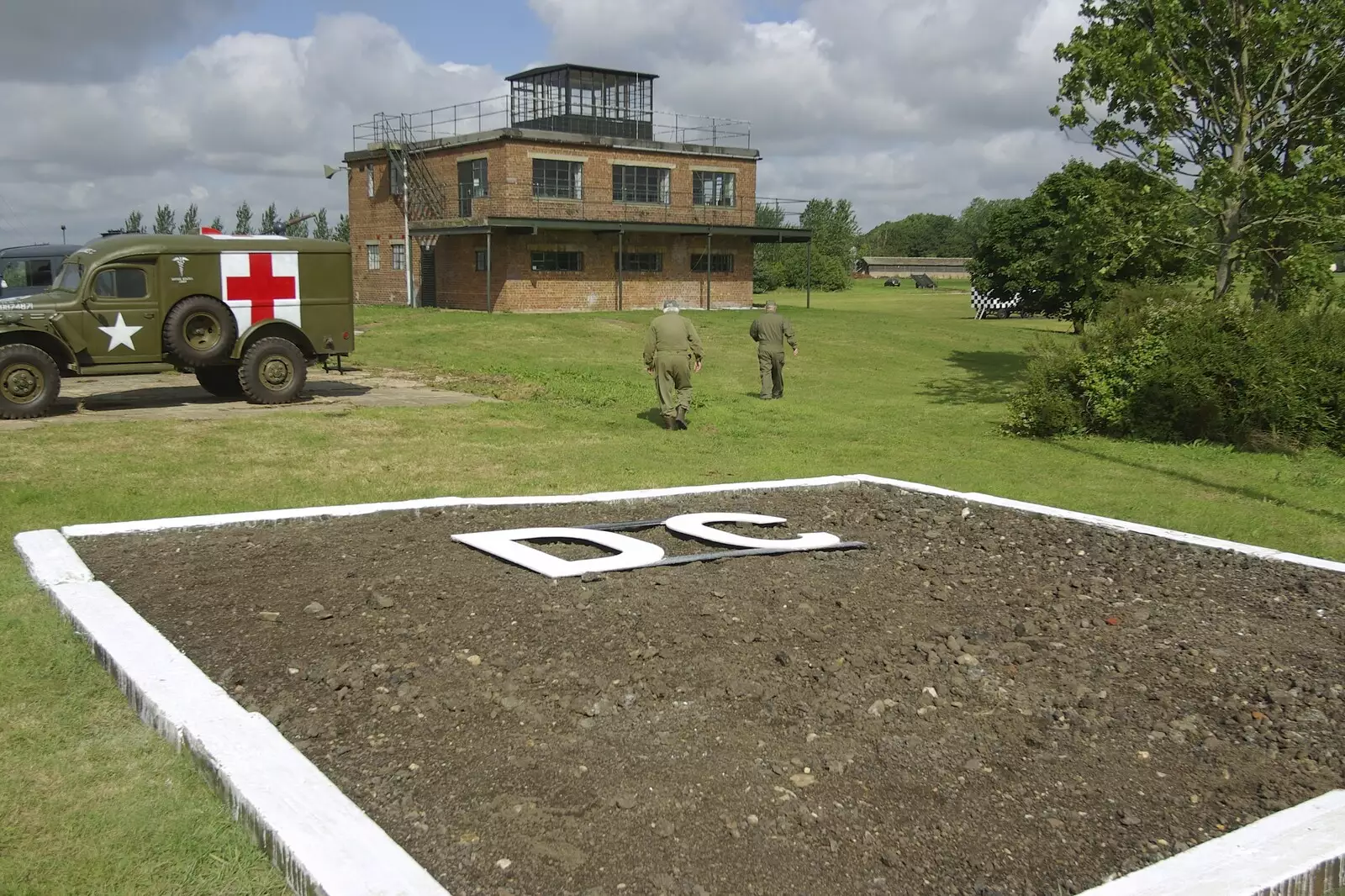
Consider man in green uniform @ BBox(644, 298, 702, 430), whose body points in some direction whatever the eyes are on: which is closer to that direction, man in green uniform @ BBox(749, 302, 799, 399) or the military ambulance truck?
the man in green uniform

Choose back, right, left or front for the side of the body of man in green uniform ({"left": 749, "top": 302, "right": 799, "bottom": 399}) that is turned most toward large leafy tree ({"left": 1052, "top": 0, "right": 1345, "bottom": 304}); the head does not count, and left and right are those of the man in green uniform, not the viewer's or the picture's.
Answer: right

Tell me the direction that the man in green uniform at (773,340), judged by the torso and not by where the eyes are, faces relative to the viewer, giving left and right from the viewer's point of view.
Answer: facing away from the viewer

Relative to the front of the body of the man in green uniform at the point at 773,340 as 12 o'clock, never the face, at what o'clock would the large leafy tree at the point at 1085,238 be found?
The large leafy tree is roughly at 2 o'clock from the man in green uniform.

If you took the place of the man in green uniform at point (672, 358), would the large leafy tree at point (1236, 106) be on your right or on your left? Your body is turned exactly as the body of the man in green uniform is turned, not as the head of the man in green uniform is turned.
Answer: on your right

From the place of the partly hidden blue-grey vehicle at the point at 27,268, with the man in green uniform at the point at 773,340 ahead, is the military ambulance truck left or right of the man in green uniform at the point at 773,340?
right

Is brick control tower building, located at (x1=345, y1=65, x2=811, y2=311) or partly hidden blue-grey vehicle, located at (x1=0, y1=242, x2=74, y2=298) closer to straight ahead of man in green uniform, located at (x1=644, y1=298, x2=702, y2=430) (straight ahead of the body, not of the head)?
the brick control tower building

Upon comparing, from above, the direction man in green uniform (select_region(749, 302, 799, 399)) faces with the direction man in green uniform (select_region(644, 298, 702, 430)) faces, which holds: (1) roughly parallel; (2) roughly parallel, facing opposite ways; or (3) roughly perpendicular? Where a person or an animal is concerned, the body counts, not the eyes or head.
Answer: roughly parallel

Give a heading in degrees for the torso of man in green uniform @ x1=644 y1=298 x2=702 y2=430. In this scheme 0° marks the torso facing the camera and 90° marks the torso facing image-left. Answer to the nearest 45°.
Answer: approximately 180°

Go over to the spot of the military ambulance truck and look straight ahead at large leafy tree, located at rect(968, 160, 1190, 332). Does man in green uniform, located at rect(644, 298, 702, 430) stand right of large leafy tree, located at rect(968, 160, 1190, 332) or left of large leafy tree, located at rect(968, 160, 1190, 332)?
right

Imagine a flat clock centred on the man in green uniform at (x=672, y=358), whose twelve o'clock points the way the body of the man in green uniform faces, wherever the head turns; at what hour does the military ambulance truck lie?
The military ambulance truck is roughly at 9 o'clock from the man in green uniform.

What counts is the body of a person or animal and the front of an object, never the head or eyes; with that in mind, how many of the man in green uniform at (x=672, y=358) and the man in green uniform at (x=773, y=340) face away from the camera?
2

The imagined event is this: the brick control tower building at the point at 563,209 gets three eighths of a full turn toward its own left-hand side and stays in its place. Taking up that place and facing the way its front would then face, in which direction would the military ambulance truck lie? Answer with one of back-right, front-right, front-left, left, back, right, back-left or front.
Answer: back

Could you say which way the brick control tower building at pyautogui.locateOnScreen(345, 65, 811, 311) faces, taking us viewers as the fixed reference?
facing the viewer and to the right of the viewer

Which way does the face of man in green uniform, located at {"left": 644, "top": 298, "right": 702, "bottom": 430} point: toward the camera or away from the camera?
away from the camera

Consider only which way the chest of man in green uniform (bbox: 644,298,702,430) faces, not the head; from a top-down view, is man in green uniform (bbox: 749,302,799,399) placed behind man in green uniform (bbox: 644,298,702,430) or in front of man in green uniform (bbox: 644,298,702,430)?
in front

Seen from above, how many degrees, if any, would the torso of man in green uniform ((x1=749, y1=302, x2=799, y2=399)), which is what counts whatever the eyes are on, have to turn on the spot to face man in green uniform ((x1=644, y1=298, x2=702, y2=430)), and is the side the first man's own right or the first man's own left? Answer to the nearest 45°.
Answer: approximately 180°

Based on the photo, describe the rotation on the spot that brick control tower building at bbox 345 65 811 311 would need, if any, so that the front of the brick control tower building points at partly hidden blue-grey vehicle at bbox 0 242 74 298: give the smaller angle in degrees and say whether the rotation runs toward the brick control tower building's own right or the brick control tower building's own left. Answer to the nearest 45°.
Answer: approximately 90° to the brick control tower building's own right
